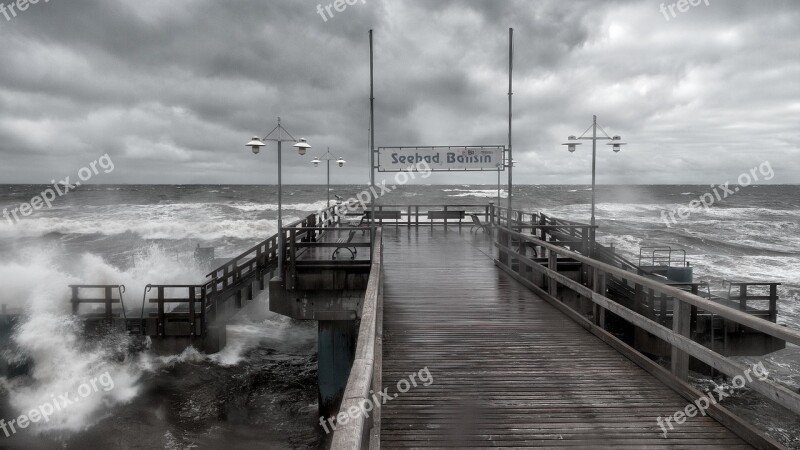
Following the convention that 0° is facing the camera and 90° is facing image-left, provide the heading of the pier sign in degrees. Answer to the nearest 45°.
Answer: approximately 0°
